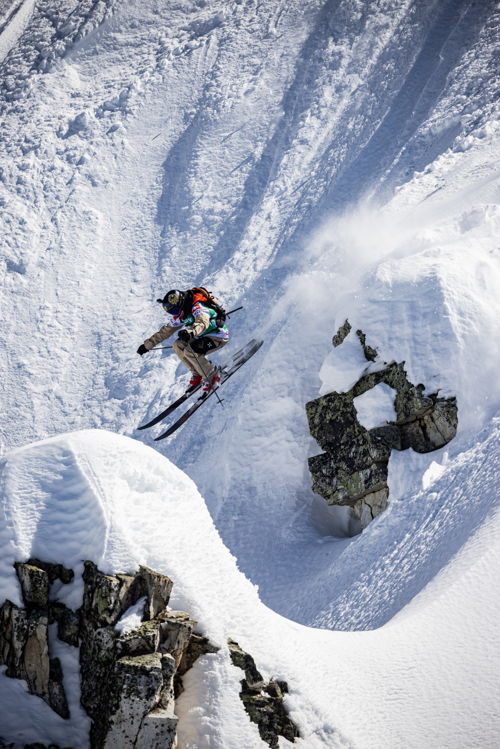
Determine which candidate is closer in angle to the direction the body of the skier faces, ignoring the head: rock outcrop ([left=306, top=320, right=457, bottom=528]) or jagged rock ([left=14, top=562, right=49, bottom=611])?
the jagged rock

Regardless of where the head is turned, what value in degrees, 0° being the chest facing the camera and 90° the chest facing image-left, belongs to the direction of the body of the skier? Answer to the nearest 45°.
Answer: approximately 45°

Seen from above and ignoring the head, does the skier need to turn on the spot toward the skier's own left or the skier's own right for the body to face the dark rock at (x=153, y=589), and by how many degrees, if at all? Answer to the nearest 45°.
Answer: approximately 45° to the skier's own left

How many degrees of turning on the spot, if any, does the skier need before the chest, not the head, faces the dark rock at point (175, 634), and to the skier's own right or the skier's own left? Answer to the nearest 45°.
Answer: approximately 45° to the skier's own left

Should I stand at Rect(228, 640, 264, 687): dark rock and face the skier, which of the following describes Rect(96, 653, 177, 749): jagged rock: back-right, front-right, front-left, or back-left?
back-left

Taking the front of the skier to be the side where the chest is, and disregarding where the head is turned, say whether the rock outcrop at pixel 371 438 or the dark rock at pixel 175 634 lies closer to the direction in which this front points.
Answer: the dark rock

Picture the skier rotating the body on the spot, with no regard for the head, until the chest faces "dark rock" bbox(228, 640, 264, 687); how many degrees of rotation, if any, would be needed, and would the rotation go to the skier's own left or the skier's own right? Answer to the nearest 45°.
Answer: approximately 45° to the skier's own left
